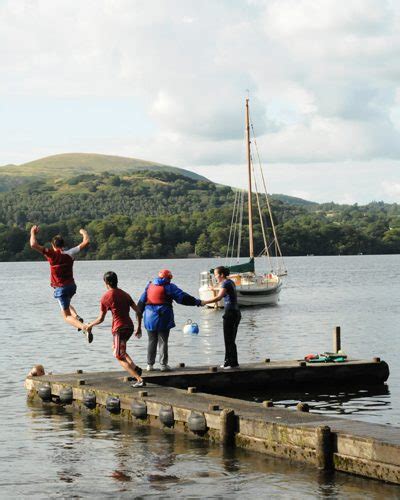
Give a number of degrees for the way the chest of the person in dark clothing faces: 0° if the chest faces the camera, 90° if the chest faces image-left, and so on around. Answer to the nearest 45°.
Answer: approximately 90°

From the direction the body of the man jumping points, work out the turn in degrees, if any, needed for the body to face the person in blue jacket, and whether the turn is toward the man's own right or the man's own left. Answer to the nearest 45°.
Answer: approximately 135° to the man's own right

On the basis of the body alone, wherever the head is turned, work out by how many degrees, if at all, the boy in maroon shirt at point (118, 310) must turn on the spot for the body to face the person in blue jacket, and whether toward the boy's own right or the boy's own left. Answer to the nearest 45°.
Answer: approximately 90° to the boy's own right

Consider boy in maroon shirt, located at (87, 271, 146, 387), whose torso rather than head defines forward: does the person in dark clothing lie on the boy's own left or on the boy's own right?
on the boy's own right

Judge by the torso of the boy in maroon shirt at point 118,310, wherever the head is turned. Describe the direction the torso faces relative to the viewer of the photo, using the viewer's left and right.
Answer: facing away from the viewer and to the left of the viewer

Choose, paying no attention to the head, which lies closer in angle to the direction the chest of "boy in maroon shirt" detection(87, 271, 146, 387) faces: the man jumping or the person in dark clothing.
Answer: the man jumping

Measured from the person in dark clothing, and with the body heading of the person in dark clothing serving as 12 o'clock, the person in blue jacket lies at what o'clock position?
The person in blue jacket is roughly at 11 o'clock from the person in dark clothing.
